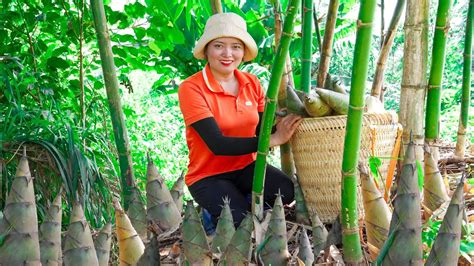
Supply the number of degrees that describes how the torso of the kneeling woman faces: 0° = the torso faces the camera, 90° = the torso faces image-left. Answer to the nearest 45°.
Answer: approximately 315°

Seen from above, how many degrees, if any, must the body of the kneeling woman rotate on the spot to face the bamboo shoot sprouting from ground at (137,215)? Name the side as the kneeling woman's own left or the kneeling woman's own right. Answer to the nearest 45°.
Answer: approximately 45° to the kneeling woman's own right

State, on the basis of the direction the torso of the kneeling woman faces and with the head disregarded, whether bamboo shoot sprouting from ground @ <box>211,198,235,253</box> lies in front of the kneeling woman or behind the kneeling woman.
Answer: in front

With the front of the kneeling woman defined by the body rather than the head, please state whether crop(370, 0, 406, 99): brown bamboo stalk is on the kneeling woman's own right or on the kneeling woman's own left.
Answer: on the kneeling woman's own left

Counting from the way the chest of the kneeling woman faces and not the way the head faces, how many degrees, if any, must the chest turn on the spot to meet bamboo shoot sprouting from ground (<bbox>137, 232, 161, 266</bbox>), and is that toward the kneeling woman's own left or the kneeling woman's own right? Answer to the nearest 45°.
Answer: approximately 45° to the kneeling woman's own right

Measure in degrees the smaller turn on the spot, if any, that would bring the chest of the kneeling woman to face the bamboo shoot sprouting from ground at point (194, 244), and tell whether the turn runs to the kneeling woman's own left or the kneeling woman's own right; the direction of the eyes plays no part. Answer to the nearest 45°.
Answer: approximately 45° to the kneeling woman's own right

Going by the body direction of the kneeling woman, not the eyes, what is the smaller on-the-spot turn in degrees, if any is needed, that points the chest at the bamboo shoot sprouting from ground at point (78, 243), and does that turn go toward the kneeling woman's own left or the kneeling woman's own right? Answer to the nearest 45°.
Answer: approximately 45° to the kneeling woman's own right

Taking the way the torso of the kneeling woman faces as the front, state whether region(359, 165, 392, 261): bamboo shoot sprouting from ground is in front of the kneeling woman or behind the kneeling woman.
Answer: in front

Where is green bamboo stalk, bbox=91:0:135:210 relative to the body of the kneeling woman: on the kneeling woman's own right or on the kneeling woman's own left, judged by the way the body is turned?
on the kneeling woman's own right
